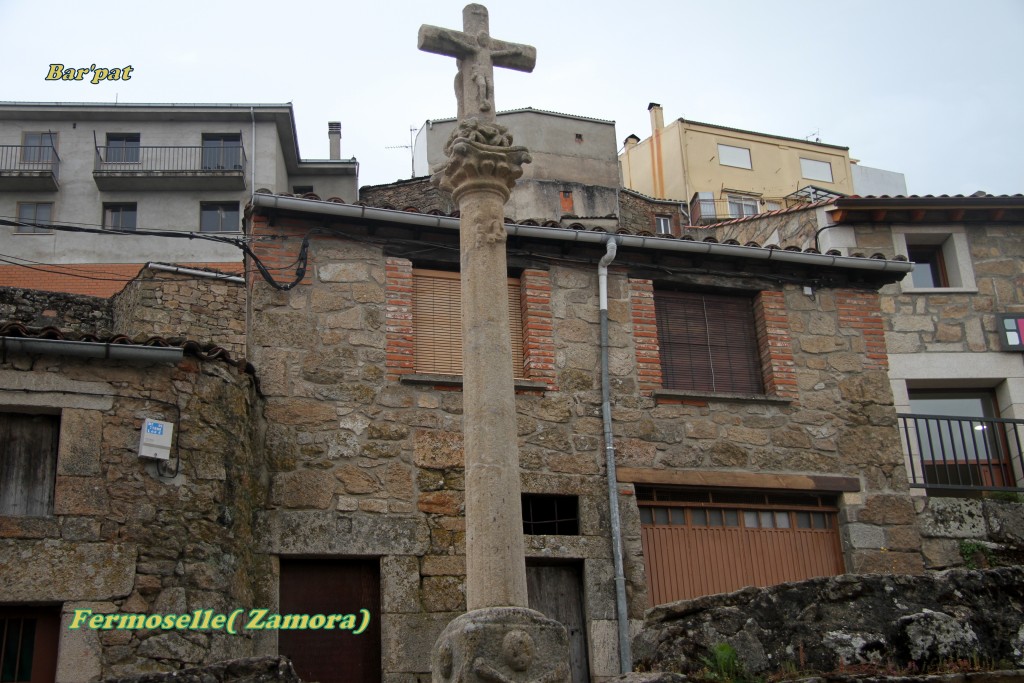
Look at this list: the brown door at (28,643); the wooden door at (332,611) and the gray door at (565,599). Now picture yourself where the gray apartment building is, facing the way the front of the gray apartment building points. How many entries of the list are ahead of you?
3

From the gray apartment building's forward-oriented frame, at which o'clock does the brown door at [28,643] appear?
The brown door is roughly at 12 o'clock from the gray apartment building.

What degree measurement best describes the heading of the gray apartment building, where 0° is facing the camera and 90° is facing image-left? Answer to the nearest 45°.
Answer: approximately 0°

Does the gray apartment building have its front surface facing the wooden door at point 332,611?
yes

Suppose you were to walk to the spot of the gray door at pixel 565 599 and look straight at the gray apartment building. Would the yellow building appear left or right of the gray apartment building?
right

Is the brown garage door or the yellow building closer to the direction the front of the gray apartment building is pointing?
the brown garage door

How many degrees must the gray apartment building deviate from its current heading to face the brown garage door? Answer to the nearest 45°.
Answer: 0° — it already faces it

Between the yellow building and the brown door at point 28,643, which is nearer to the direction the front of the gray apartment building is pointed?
the brown door

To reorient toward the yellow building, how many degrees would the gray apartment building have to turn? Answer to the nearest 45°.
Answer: approximately 90° to its left
